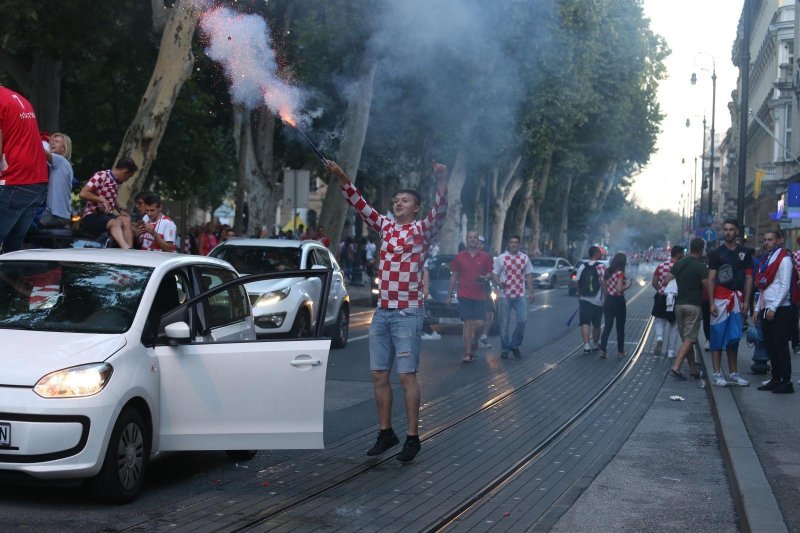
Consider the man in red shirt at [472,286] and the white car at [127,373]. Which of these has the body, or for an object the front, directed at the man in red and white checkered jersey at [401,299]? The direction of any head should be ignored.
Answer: the man in red shirt

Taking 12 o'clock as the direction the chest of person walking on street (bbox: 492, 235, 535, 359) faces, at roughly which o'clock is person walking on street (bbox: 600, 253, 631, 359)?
person walking on street (bbox: 600, 253, 631, 359) is roughly at 8 o'clock from person walking on street (bbox: 492, 235, 535, 359).

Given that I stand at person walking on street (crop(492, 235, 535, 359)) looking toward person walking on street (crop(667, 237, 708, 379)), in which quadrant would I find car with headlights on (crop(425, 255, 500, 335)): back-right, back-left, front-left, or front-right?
back-left

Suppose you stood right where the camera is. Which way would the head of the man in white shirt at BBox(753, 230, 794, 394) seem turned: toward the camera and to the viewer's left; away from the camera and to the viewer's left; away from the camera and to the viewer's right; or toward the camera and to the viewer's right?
toward the camera and to the viewer's left

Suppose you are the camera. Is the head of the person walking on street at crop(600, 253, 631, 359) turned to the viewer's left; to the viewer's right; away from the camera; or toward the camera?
away from the camera

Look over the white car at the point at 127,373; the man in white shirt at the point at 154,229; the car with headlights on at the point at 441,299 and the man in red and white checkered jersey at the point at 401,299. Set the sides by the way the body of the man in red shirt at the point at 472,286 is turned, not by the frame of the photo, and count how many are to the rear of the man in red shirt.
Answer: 1

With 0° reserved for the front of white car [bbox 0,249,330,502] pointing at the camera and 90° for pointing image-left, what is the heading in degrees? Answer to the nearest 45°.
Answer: approximately 45°

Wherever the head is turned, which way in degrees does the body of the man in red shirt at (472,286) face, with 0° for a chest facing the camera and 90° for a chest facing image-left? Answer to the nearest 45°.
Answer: approximately 0°

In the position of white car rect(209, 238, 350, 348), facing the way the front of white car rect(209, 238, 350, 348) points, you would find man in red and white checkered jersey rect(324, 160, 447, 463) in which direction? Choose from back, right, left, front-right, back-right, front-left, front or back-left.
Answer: front-left

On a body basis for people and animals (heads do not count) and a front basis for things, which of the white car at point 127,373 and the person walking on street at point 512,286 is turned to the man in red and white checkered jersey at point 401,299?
the person walking on street
